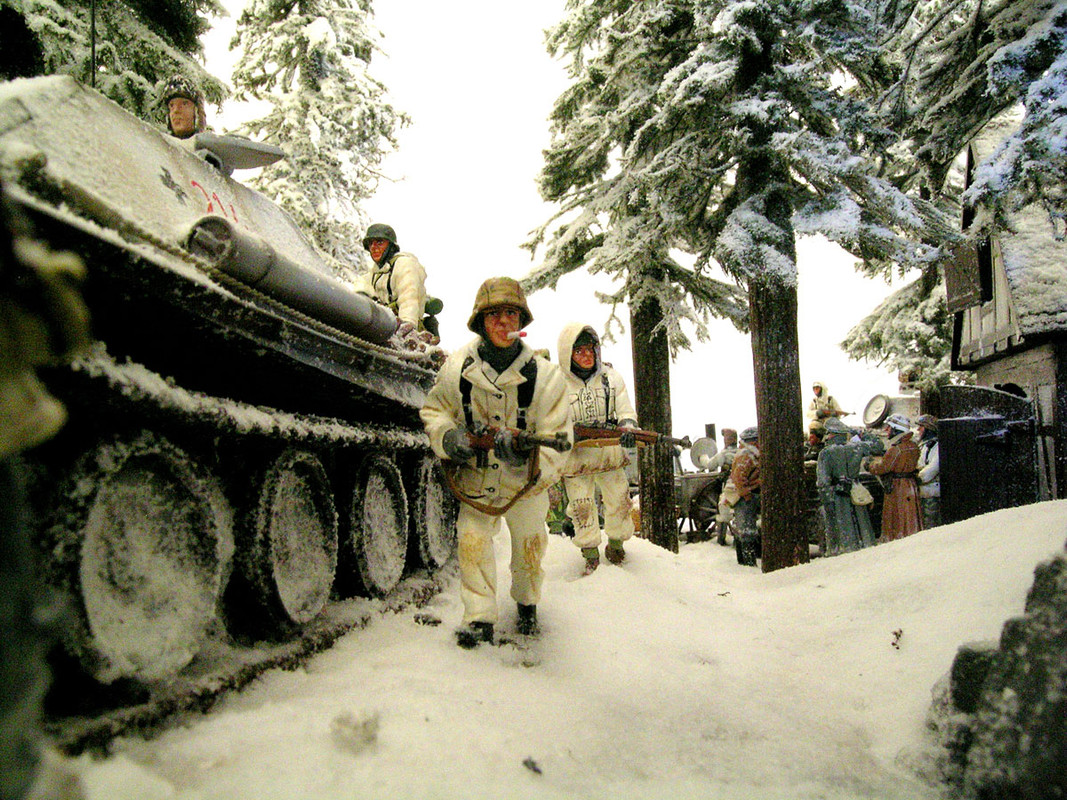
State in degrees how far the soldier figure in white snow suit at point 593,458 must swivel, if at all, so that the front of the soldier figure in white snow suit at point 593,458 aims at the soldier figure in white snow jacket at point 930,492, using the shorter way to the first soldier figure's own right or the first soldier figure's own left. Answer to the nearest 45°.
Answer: approximately 135° to the first soldier figure's own left

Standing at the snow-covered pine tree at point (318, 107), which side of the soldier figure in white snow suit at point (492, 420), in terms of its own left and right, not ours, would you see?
back

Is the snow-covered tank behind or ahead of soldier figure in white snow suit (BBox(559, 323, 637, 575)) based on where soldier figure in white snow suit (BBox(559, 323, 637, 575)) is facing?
ahead

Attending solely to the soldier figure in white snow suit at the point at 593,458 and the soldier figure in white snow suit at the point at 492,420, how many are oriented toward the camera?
2

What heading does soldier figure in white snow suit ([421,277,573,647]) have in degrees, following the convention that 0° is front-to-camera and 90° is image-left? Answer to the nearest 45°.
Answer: approximately 0°

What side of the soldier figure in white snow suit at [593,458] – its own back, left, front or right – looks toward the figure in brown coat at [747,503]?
back

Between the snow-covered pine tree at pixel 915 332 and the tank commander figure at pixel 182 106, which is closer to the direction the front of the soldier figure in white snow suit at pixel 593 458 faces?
the tank commander figure

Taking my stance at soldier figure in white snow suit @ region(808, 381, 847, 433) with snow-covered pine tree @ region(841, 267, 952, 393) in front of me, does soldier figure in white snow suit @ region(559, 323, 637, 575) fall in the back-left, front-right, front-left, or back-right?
back-right

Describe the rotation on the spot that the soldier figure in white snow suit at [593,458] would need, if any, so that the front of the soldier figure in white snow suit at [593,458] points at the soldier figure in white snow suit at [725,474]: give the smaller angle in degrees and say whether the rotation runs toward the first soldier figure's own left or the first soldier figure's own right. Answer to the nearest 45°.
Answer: approximately 180°

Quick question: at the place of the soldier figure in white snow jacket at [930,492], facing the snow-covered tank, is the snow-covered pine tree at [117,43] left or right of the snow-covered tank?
right

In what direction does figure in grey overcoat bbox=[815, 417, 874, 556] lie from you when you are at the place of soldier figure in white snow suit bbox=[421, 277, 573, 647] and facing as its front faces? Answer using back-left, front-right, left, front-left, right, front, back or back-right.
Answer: back-left
